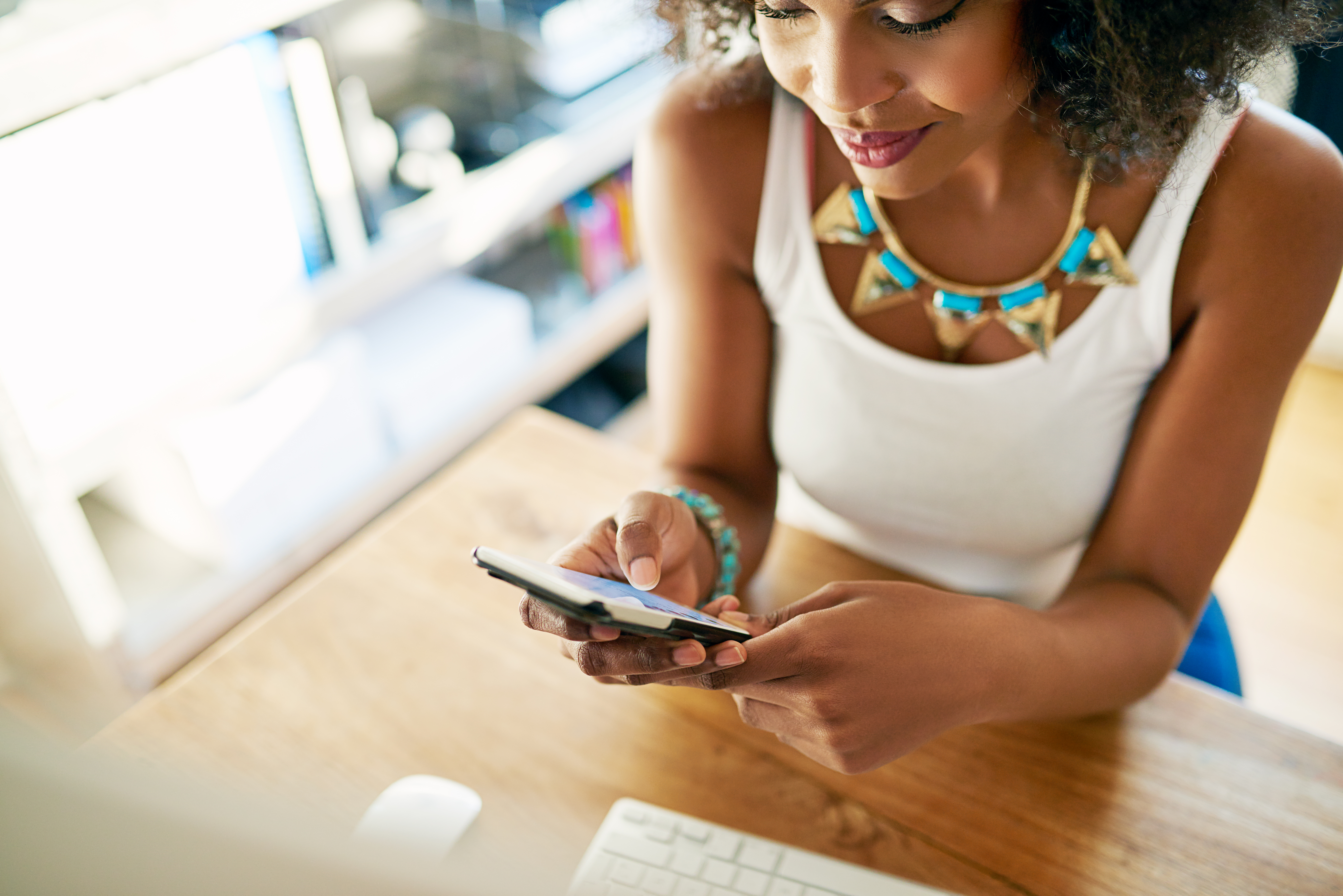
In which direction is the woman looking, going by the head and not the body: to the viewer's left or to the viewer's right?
to the viewer's left

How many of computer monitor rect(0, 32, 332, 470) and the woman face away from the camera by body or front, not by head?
0

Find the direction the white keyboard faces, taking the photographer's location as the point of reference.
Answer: facing away from the viewer and to the right of the viewer

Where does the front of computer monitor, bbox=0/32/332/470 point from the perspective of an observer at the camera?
facing the viewer and to the right of the viewer

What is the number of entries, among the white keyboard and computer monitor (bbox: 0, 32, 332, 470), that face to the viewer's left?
0

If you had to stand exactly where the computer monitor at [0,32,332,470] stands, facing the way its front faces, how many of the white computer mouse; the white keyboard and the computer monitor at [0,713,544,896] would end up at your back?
0

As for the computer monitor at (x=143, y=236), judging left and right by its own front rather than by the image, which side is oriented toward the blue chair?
front

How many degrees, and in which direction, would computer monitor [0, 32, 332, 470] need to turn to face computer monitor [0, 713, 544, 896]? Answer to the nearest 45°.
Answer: approximately 45° to its right

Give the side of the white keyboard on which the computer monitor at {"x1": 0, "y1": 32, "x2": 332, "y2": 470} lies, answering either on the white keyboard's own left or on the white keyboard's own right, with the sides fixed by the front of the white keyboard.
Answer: on the white keyboard's own left

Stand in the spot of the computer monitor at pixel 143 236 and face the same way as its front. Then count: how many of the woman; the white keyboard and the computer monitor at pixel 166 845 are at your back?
0
